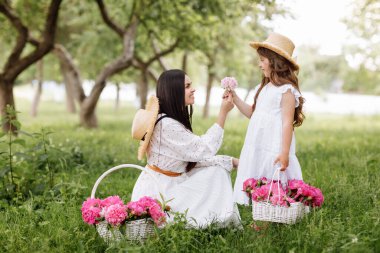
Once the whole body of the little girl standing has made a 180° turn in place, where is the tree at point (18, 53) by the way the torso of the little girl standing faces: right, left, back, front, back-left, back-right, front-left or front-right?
left

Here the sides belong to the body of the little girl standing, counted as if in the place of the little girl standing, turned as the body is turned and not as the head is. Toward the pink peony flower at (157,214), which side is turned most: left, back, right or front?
front

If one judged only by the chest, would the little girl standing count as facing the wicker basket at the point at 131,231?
yes

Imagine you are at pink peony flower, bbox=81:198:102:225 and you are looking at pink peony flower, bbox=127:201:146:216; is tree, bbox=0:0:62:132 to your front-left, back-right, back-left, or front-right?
back-left

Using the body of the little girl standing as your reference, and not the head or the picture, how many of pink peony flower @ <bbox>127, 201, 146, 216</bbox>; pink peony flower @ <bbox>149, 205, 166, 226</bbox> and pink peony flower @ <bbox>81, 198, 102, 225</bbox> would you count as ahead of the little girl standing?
3

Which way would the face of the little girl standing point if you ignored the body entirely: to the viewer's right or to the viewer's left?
to the viewer's left

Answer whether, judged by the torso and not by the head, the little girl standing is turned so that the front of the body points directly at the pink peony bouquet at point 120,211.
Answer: yes

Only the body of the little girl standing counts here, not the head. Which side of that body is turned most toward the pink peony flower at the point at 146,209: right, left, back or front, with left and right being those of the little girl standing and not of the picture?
front

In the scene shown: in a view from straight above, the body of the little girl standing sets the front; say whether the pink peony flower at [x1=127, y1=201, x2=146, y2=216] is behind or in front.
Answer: in front

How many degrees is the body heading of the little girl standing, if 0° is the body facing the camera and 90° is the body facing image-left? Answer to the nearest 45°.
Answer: approximately 45°
